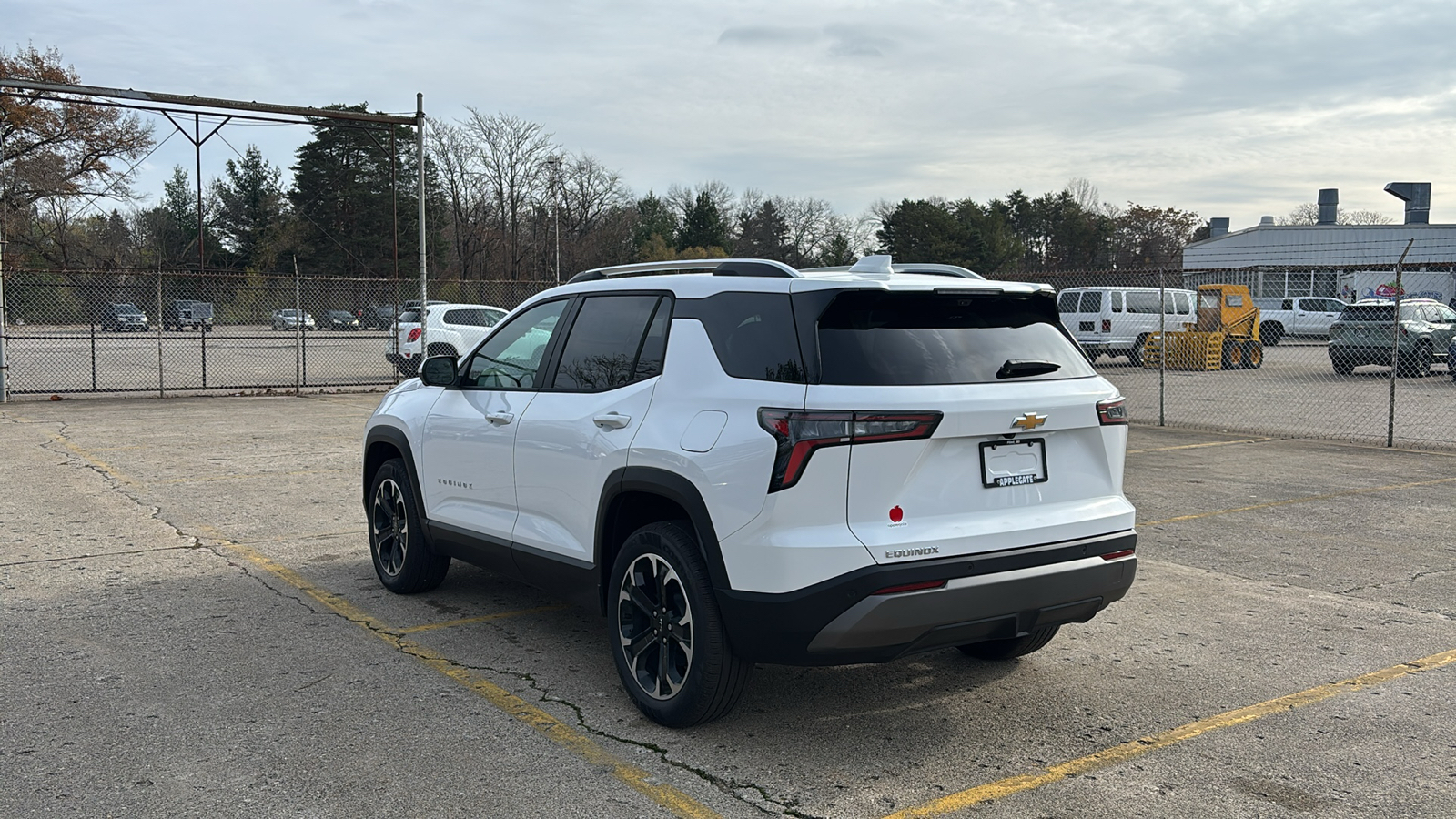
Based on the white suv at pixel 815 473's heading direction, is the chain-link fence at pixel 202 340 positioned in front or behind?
in front

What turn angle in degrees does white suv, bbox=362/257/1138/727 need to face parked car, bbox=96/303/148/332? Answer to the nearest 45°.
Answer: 0° — it already faces it

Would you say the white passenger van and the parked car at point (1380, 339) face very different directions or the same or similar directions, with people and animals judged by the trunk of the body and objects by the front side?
same or similar directions

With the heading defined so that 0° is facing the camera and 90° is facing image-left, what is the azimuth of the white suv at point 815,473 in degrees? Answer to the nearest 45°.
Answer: approximately 135°

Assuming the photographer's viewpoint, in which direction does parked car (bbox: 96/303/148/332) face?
facing the viewer and to the right of the viewer

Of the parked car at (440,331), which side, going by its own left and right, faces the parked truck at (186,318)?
left

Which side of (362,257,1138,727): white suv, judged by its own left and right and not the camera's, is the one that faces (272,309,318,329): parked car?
front

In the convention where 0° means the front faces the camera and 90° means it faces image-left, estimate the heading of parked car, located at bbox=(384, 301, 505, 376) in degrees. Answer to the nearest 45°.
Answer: approximately 225°
